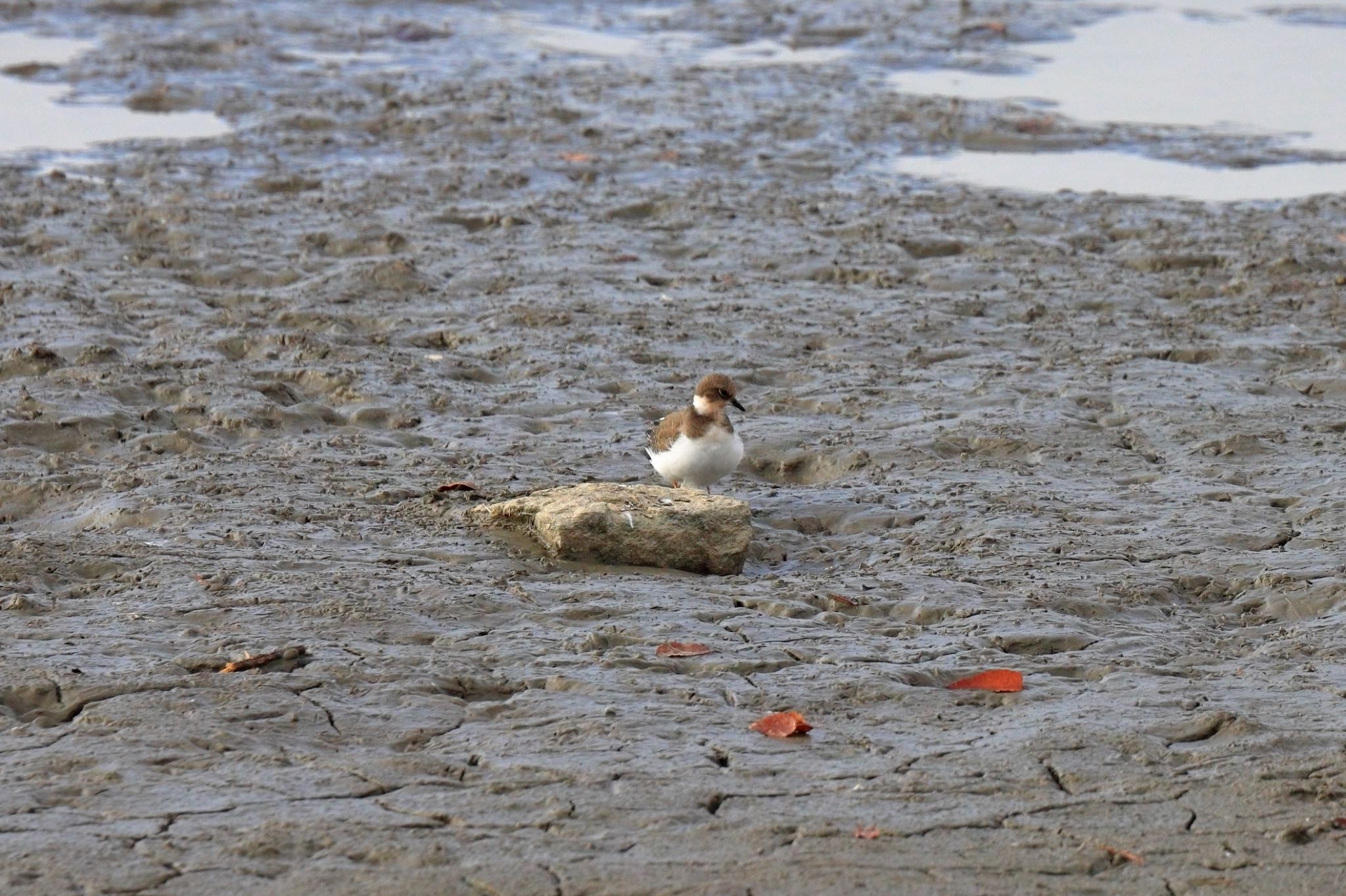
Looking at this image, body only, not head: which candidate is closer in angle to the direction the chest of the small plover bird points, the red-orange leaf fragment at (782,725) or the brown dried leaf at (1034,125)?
the red-orange leaf fragment

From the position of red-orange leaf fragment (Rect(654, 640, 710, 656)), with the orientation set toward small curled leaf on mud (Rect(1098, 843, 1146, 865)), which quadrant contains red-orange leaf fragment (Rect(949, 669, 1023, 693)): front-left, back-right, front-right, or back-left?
front-left

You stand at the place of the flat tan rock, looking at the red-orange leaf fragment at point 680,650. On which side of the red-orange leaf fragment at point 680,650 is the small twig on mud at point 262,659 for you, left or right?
right

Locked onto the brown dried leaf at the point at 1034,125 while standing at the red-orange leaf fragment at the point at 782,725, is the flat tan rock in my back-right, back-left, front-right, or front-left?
front-left

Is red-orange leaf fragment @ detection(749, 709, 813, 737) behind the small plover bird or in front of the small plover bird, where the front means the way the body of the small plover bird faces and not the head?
in front

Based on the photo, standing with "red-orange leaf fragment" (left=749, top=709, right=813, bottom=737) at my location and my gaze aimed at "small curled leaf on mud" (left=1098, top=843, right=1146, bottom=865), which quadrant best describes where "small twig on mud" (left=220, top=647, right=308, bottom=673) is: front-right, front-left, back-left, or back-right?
back-right

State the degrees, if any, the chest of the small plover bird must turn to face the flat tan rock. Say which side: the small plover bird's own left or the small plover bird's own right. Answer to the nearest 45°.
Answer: approximately 45° to the small plover bird's own right

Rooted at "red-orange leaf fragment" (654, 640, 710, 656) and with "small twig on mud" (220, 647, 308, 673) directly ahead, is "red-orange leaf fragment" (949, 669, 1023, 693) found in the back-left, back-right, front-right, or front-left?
back-left

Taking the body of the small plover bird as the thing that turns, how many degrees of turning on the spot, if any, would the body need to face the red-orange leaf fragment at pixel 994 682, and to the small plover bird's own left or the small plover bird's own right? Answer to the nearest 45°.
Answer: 0° — it already faces it

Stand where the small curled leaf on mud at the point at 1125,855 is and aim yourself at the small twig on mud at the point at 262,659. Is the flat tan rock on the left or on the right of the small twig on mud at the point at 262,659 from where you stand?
right

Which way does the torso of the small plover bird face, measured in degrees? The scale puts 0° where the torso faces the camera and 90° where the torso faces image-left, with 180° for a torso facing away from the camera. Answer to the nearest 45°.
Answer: approximately 315°

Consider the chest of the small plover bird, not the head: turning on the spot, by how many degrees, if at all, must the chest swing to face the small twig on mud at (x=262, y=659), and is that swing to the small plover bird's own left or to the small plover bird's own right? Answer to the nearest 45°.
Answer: approximately 90° to the small plover bird's own right

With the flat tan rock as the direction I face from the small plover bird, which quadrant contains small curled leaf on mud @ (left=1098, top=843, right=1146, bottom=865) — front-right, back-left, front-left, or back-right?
front-left

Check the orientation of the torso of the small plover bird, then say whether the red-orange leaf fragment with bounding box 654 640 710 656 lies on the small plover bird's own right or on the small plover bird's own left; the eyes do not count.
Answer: on the small plover bird's own right

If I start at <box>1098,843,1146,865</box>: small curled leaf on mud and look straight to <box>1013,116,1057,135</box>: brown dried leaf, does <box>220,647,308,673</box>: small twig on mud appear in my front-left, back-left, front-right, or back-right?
front-left

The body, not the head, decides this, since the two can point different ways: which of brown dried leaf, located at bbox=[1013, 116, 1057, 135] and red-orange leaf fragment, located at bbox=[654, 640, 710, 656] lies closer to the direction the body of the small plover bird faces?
the red-orange leaf fragment

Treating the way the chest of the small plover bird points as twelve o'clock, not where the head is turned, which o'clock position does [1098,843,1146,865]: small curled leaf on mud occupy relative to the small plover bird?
The small curled leaf on mud is roughly at 1 o'clock from the small plover bird.
